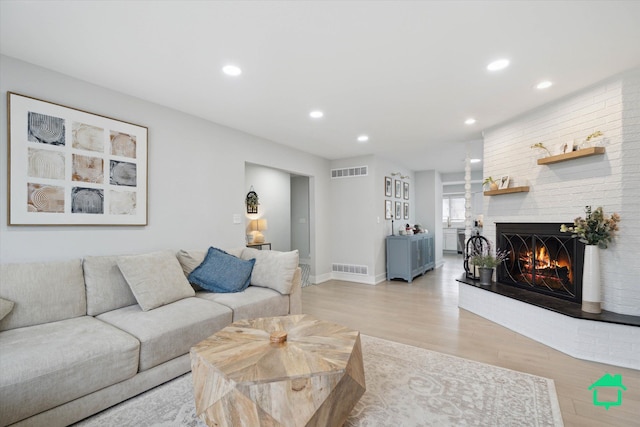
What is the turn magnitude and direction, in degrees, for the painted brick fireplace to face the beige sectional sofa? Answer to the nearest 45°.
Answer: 0° — it already faces it

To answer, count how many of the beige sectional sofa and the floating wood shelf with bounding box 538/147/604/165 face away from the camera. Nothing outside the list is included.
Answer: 0

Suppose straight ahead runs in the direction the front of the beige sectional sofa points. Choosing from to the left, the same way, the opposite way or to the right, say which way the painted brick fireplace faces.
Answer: the opposite way

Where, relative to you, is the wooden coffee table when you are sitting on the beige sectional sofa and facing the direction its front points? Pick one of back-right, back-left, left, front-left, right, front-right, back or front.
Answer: front

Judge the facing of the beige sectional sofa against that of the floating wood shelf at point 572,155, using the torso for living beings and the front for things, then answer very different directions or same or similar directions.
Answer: very different directions

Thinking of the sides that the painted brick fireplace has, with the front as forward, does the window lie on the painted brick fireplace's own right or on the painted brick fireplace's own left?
on the painted brick fireplace's own right

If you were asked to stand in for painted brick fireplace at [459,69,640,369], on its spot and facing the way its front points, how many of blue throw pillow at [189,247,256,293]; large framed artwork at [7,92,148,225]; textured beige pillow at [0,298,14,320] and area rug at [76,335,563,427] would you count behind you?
0

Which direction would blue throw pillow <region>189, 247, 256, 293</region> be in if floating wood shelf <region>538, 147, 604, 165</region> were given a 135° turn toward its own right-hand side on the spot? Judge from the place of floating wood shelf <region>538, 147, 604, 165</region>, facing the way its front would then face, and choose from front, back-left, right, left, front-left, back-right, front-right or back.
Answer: back-left

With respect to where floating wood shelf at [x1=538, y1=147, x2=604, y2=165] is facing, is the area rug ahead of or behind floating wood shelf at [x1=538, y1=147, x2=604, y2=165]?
ahead

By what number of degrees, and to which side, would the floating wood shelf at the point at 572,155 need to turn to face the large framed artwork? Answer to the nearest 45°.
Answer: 0° — it already faces it

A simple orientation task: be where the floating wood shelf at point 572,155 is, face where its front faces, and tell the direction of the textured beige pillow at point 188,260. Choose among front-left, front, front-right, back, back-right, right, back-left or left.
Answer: front

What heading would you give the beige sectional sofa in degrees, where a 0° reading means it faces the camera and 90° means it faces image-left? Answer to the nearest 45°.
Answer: approximately 315°

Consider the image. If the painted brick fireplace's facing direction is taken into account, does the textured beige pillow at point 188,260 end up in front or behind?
in front

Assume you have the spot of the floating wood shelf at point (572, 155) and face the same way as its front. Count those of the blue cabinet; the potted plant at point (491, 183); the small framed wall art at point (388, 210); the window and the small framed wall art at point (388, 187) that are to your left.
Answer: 0

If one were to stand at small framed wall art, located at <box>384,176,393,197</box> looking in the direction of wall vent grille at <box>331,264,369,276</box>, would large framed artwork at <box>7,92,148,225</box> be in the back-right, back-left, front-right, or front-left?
front-left
